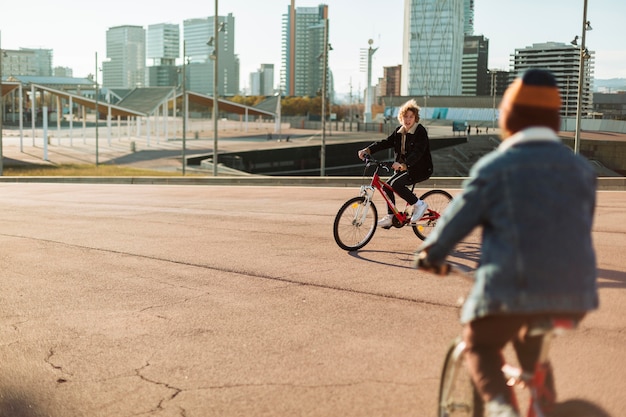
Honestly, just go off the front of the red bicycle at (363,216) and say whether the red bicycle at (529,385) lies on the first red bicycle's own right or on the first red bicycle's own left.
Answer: on the first red bicycle's own left

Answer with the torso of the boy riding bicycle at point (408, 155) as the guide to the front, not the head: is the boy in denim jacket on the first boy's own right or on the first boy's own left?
on the first boy's own left

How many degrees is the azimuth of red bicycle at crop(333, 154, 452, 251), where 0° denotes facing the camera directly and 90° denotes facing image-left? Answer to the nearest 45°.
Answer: approximately 45°

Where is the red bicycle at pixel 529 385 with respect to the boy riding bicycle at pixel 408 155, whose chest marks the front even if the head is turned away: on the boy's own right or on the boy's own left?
on the boy's own left

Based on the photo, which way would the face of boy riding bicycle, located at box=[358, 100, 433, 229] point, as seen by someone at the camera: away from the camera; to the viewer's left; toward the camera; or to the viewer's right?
toward the camera

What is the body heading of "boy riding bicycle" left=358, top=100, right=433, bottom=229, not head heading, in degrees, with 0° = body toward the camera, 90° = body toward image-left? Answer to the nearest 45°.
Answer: approximately 45°

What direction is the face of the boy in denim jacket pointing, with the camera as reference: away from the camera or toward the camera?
away from the camera

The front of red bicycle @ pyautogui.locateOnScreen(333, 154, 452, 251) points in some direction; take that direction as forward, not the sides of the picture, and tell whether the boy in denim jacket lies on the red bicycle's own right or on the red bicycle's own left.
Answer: on the red bicycle's own left
